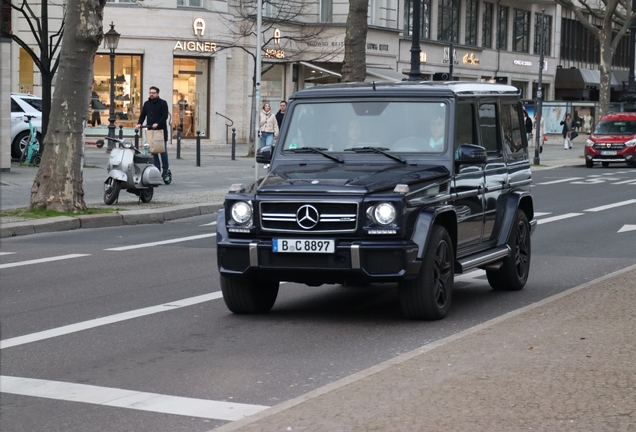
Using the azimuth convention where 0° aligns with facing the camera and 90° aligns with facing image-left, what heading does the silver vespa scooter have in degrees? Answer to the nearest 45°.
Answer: approximately 45°

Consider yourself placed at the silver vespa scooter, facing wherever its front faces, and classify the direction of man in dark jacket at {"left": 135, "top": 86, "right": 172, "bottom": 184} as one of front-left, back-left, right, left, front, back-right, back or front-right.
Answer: back-right

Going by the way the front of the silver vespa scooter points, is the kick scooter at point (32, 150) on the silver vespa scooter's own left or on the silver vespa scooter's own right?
on the silver vespa scooter's own right

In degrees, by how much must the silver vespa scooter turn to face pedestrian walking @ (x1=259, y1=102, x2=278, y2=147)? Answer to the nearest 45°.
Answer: approximately 135° to its right

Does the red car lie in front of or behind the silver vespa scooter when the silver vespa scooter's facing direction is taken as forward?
behind

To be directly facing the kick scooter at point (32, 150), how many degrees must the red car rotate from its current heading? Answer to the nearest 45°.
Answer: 0° — it already faces it

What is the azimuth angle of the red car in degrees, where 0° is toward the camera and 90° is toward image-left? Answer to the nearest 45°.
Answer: approximately 45°
